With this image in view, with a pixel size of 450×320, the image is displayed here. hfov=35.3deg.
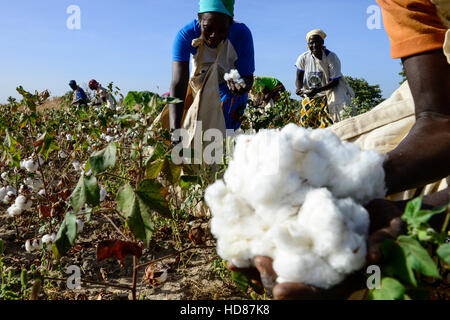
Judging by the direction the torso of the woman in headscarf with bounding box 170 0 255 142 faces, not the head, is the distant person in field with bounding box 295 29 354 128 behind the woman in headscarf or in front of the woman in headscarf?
behind

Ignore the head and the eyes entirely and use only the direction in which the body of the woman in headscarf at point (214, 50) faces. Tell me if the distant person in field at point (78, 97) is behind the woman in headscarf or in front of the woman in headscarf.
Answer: behind

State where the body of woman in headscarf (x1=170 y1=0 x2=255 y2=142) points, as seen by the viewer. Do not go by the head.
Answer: toward the camera

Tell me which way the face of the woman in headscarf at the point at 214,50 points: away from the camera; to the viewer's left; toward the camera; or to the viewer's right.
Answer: toward the camera

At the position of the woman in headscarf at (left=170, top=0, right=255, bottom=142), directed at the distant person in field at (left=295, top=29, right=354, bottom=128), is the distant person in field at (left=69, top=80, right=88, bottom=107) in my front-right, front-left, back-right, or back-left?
front-left

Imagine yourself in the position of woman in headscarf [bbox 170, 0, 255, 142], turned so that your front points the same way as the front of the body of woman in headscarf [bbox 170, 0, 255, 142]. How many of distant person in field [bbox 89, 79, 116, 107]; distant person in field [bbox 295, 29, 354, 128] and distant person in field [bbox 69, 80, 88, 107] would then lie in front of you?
0

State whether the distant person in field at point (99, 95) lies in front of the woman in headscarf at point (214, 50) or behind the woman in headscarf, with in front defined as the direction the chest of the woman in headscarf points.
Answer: behind
